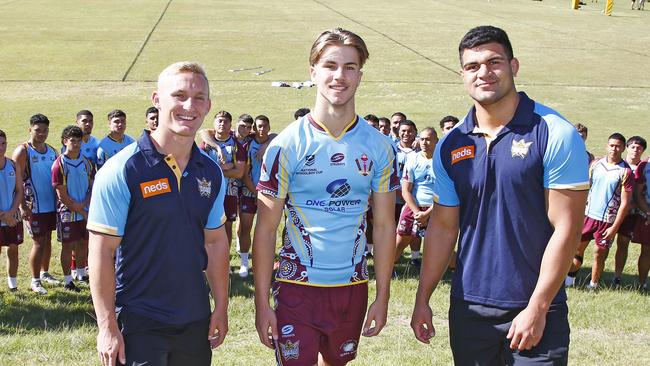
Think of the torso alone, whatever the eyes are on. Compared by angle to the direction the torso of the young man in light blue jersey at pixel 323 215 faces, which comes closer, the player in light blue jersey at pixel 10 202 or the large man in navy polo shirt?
the large man in navy polo shirt

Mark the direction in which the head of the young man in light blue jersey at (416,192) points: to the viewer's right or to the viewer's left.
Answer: to the viewer's left

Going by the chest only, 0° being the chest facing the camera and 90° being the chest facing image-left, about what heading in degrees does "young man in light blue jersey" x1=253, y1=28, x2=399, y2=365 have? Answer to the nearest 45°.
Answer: approximately 0°

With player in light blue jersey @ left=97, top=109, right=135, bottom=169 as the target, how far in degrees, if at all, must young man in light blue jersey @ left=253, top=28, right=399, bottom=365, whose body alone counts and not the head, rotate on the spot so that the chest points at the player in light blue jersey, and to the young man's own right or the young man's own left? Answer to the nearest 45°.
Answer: approximately 135° to the young man's own right

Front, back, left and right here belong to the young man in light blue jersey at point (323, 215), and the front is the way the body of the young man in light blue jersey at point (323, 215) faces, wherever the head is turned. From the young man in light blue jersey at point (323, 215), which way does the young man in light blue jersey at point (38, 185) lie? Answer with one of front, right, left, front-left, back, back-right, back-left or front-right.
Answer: back-right

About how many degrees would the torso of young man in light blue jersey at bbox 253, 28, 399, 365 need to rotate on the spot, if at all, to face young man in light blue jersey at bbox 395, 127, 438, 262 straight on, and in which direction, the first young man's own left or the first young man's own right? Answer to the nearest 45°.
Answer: approximately 180°

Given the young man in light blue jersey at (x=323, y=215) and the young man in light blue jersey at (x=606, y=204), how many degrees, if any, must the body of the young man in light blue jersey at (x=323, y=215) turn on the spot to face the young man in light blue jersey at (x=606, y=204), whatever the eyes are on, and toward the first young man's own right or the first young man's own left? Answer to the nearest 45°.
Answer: approximately 135° to the first young man's own left

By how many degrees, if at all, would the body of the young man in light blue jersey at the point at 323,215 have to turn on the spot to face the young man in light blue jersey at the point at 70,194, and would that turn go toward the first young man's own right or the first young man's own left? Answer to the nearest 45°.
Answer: approximately 135° to the first young man's own right

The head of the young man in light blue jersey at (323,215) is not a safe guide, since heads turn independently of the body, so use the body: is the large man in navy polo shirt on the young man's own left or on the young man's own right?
on the young man's own left

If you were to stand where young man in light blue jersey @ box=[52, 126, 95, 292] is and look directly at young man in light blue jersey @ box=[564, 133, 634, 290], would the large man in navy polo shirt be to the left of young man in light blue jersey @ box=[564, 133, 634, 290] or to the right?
right
